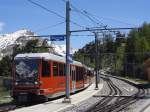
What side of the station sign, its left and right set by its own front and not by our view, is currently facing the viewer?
front

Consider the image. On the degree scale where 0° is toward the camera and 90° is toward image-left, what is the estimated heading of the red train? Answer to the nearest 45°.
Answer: approximately 45°

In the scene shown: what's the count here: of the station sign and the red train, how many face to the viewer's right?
0
